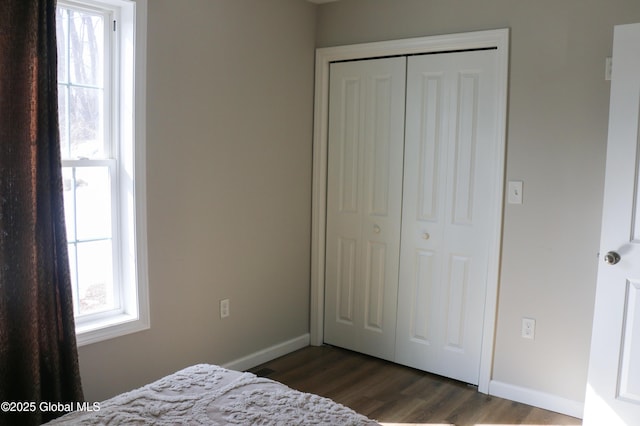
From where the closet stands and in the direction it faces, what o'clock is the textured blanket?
The textured blanket is roughly at 11 o'clock from the closet.

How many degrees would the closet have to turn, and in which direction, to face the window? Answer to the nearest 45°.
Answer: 0° — it already faces it

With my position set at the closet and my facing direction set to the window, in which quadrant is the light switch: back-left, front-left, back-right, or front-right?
back-left

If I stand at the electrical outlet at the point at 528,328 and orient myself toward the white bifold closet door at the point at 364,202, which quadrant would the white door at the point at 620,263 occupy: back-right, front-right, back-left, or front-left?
back-left

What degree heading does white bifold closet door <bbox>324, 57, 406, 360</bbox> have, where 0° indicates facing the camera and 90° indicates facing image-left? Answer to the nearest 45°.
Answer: approximately 45°

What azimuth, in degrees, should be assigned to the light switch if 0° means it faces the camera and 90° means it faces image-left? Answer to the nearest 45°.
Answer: approximately 0°

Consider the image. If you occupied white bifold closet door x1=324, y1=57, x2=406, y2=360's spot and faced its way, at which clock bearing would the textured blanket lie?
The textured blanket is roughly at 11 o'clock from the white bifold closet door.
